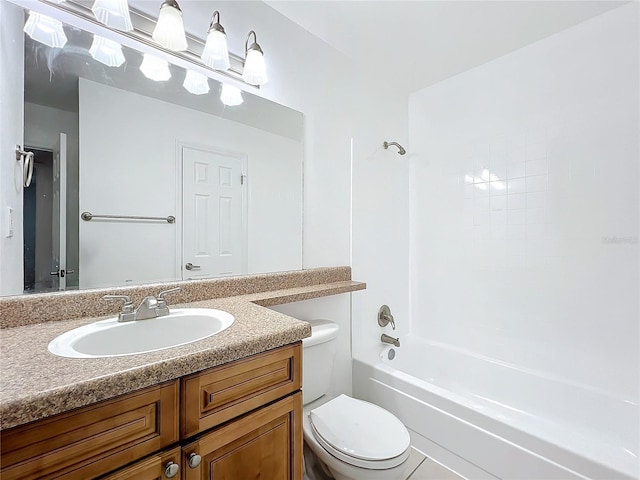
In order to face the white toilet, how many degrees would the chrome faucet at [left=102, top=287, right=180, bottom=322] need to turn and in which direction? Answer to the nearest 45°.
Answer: approximately 45° to its left

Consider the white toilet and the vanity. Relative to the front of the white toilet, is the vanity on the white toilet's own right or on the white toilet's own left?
on the white toilet's own right

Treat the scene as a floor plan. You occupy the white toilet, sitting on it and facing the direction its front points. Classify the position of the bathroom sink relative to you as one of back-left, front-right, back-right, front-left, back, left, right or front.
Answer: right

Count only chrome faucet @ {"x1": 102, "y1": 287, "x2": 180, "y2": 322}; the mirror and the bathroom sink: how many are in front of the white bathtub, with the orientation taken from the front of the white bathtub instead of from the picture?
3

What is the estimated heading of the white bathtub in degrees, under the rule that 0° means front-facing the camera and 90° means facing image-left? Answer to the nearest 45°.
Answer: approximately 45°

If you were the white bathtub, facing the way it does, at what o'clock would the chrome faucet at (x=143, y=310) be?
The chrome faucet is roughly at 12 o'clock from the white bathtub.

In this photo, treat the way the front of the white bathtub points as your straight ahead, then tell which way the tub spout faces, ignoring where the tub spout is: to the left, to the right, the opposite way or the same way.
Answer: to the left

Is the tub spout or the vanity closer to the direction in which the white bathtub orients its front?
the vanity

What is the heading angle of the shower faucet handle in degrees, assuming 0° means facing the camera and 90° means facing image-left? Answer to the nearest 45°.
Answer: approximately 315°

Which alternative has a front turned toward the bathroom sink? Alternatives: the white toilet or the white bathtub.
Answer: the white bathtub

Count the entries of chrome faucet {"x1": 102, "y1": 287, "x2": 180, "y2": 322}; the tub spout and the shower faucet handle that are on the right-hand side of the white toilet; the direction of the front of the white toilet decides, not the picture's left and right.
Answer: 1

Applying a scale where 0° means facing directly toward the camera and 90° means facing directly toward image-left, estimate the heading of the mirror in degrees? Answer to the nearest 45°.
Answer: approximately 315°
